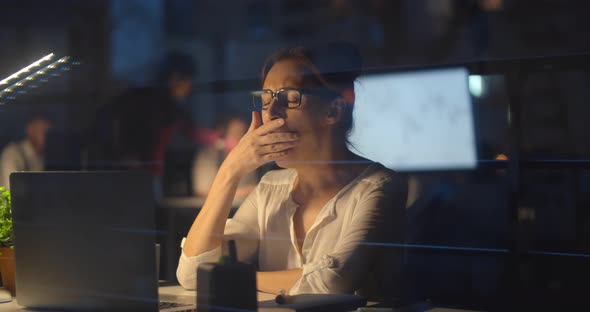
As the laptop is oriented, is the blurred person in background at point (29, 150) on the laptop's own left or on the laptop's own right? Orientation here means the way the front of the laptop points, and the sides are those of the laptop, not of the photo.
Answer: on the laptop's own left

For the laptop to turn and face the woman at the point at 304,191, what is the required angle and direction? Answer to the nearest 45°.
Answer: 0° — it already faces them

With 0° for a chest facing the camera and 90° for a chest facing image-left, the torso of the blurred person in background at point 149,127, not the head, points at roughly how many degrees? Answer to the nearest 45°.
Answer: approximately 315°

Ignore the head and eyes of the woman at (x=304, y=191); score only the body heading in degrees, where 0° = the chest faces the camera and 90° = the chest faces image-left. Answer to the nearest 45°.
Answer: approximately 45°

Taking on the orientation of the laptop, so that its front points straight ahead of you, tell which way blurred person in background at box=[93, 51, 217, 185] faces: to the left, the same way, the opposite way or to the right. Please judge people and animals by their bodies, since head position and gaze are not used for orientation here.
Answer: to the right

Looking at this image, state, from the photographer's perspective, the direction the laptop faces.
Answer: facing away from the viewer and to the right of the viewer

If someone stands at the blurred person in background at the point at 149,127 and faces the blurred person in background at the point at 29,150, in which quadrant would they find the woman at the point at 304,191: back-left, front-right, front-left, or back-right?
back-left

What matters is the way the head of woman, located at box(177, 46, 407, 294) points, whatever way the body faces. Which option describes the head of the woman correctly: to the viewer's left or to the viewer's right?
to the viewer's left
